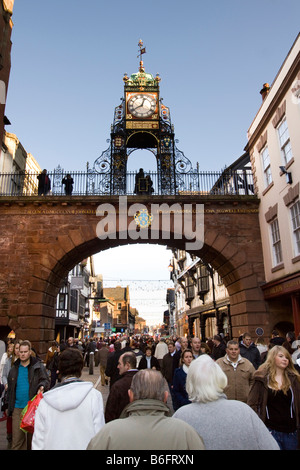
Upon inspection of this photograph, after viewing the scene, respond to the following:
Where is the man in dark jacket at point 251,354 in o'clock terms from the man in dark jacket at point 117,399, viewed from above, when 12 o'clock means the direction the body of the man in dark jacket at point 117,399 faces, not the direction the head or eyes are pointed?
the man in dark jacket at point 251,354 is roughly at 3 o'clock from the man in dark jacket at point 117,399.

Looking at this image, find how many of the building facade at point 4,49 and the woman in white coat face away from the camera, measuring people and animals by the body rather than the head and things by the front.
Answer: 1

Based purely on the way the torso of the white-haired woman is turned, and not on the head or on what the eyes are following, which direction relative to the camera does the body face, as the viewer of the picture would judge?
away from the camera

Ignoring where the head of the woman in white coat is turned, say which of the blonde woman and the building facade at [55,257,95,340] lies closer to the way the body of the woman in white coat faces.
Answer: the building facade

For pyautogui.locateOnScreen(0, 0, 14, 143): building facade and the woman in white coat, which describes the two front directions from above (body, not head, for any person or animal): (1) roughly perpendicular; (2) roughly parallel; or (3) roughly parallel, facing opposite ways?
roughly perpendicular

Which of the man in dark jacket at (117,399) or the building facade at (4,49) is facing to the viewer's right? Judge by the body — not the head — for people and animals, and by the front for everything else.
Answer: the building facade

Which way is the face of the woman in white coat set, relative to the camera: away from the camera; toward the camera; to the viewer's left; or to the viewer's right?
away from the camera

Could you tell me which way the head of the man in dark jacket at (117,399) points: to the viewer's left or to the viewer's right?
to the viewer's left

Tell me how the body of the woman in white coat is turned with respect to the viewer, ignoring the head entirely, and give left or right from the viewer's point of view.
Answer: facing away from the viewer

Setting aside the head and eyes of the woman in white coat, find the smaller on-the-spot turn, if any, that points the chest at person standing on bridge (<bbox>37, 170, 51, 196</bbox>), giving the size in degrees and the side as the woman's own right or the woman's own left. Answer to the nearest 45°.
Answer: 0° — they already face them

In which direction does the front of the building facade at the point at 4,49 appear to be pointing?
to the viewer's right
